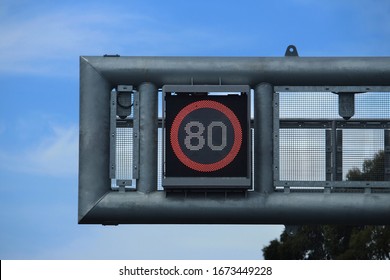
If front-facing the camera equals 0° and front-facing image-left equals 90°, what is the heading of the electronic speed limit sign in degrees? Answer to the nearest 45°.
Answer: approximately 0°
